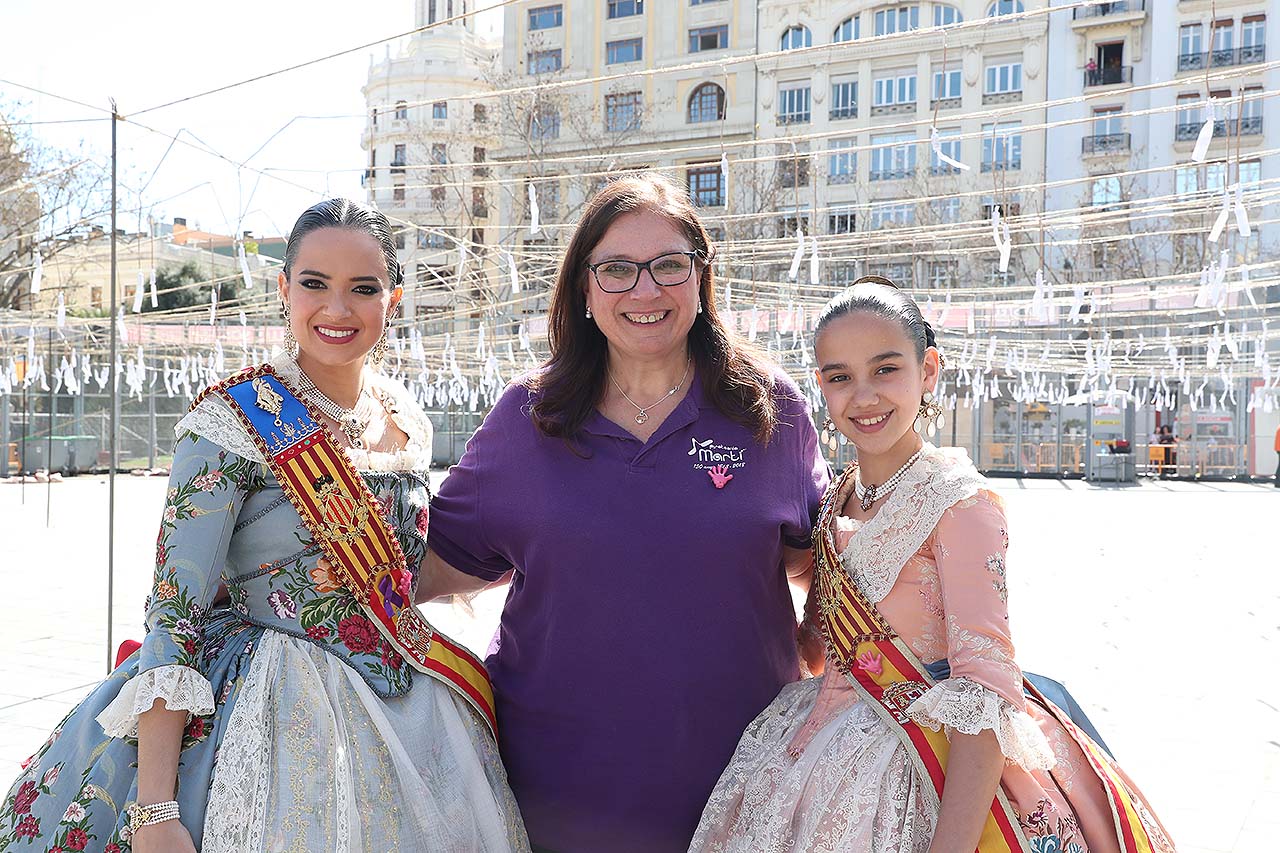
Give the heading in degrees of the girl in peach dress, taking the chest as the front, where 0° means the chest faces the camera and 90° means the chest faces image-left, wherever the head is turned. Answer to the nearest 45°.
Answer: approximately 45°

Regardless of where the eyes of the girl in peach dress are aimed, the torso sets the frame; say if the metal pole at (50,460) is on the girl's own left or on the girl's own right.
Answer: on the girl's own right

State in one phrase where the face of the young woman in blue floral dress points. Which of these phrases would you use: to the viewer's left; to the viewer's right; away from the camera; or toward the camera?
toward the camera

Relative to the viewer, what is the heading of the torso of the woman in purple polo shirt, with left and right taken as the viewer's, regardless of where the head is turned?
facing the viewer

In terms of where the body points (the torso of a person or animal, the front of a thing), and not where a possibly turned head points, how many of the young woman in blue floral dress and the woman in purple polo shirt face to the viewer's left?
0

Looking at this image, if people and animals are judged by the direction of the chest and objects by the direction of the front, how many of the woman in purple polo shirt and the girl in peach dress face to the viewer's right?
0

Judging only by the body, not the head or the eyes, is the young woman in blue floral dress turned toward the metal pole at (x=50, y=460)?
no

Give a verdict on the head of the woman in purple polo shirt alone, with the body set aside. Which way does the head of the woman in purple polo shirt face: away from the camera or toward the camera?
toward the camera

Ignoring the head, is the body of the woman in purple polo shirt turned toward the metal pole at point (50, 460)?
no

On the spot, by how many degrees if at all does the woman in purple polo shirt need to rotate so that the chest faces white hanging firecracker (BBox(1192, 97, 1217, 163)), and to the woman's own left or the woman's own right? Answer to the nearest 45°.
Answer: approximately 135° to the woman's own left

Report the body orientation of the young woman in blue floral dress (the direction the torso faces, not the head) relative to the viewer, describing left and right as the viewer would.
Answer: facing the viewer and to the right of the viewer

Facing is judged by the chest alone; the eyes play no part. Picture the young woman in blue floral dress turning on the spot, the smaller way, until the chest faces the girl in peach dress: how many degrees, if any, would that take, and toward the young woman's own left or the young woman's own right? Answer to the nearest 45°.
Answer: approximately 45° to the young woman's own left
